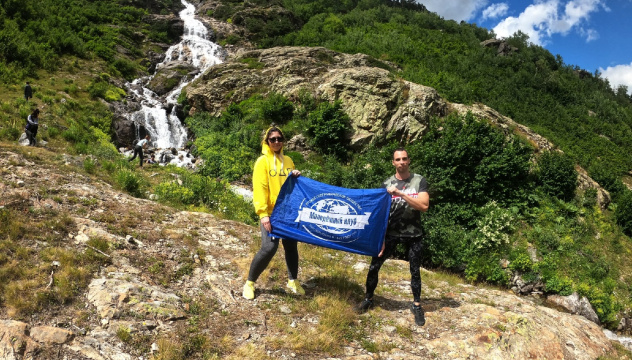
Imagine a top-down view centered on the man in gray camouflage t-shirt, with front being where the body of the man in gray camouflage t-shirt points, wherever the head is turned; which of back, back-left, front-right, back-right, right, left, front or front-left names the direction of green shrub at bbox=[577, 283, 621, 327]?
back-left

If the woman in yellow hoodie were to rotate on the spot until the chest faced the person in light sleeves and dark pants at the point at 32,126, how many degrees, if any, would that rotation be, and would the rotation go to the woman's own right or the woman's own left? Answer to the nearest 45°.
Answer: approximately 180°

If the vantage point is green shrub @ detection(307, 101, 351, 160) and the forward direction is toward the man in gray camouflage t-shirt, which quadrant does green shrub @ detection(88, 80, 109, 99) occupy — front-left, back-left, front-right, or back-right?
back-right

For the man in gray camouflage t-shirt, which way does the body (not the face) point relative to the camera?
toward the camera

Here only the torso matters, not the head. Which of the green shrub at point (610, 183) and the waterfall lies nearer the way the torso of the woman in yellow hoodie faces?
the green shrub

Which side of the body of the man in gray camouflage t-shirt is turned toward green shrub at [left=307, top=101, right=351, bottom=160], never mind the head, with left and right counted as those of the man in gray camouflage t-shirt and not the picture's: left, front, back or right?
back

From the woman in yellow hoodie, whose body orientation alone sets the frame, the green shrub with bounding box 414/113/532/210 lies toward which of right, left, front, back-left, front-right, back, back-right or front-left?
left

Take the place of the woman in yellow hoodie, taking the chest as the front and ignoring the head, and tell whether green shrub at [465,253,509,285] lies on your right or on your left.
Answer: on your left

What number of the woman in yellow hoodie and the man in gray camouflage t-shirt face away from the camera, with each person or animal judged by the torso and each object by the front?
0

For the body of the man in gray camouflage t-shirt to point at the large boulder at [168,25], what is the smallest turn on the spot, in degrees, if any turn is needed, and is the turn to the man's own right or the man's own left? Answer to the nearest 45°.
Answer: approximately 135° to the man's own right

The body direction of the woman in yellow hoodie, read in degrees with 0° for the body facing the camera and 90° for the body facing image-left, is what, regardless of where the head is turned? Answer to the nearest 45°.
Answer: approximately 315°

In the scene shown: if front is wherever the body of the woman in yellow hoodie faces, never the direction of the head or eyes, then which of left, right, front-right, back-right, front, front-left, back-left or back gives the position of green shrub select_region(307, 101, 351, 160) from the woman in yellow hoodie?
back-left
